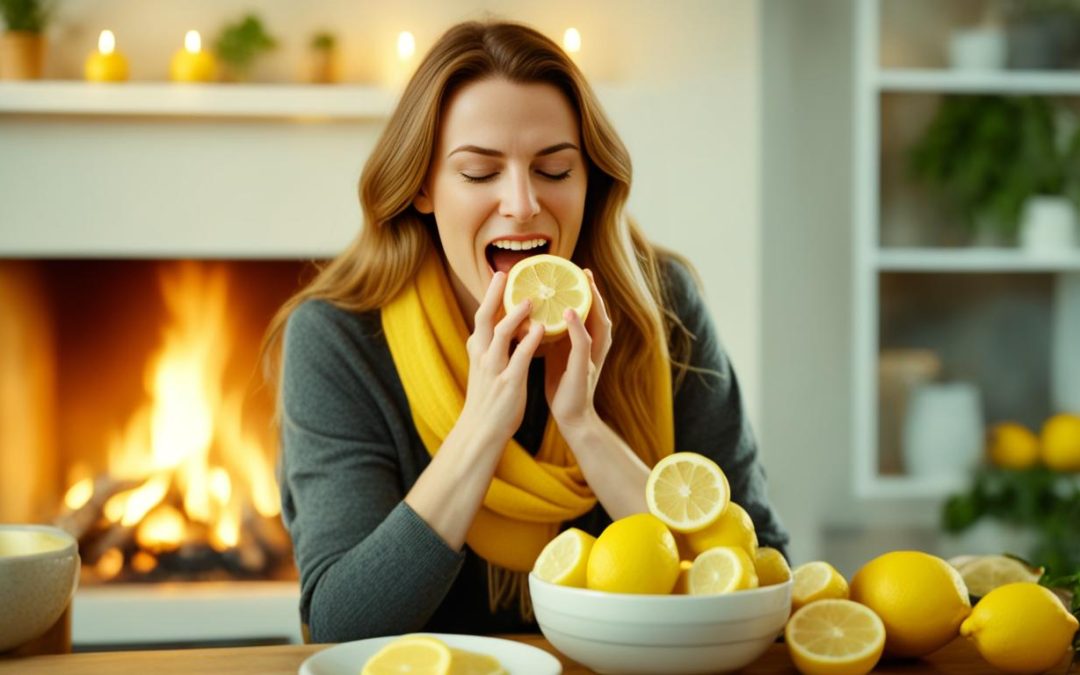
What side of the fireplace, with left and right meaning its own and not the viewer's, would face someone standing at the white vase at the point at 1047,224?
left

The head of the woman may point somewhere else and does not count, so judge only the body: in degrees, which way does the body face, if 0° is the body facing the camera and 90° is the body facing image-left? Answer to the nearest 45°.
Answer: approximately 0°

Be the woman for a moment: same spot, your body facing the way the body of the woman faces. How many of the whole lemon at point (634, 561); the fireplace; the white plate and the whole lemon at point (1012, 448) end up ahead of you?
2

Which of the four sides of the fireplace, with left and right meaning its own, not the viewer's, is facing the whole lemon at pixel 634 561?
front

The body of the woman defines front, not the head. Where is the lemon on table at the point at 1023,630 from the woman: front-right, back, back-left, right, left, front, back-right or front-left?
front-left

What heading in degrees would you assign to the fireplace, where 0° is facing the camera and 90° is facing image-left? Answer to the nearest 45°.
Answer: approximately 0°

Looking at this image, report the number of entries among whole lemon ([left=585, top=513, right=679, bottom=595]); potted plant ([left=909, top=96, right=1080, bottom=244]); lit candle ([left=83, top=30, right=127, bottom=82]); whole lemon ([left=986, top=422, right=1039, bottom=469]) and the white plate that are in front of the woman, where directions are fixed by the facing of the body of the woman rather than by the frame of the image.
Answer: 2

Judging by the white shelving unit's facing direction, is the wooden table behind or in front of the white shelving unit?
in front
